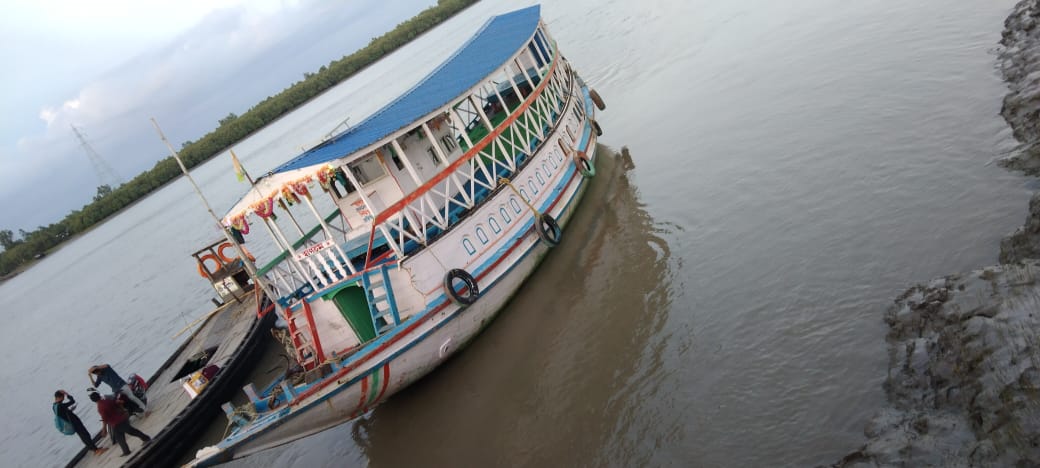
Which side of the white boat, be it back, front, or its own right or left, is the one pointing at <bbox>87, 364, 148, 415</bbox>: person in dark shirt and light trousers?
right

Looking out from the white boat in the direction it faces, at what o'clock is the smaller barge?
The smaller barge is roughly at 3 o'clock from the white boat.
